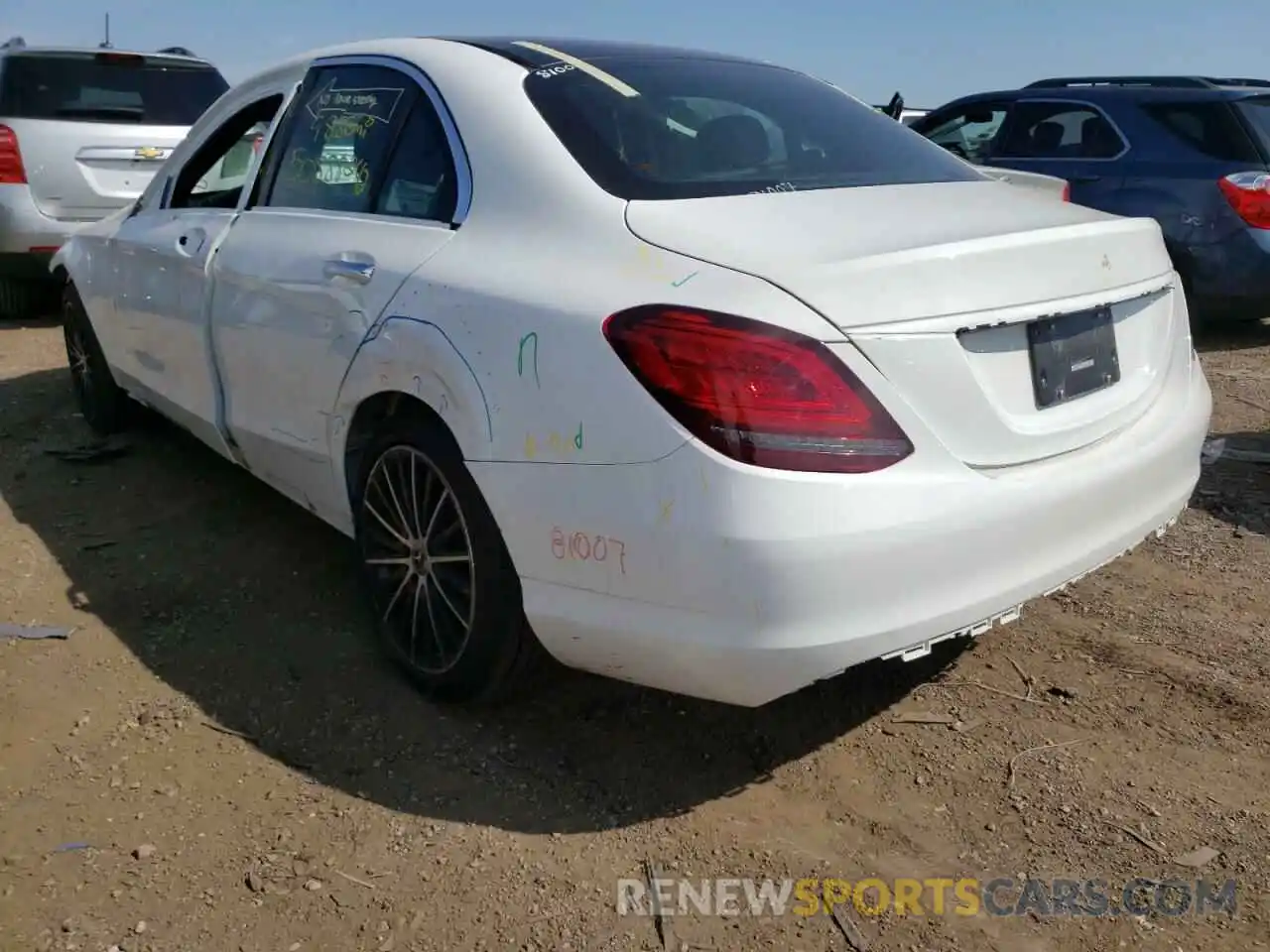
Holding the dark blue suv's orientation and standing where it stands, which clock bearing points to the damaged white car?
The damaged white car is roughly at 8 o'clock from the dark blue suv.

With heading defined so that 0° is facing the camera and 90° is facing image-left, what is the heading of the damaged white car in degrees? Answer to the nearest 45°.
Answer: approximately 135°

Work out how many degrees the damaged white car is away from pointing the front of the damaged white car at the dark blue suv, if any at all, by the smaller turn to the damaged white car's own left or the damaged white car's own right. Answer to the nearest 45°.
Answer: approximately 90° to the damaged white car's own right

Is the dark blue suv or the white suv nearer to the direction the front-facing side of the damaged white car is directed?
the white suv

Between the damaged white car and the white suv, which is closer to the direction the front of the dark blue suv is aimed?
the white suv

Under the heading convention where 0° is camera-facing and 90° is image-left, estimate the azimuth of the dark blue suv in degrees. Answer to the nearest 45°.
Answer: approximately 135°

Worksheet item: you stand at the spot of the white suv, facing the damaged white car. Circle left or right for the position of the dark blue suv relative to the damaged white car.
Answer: left
